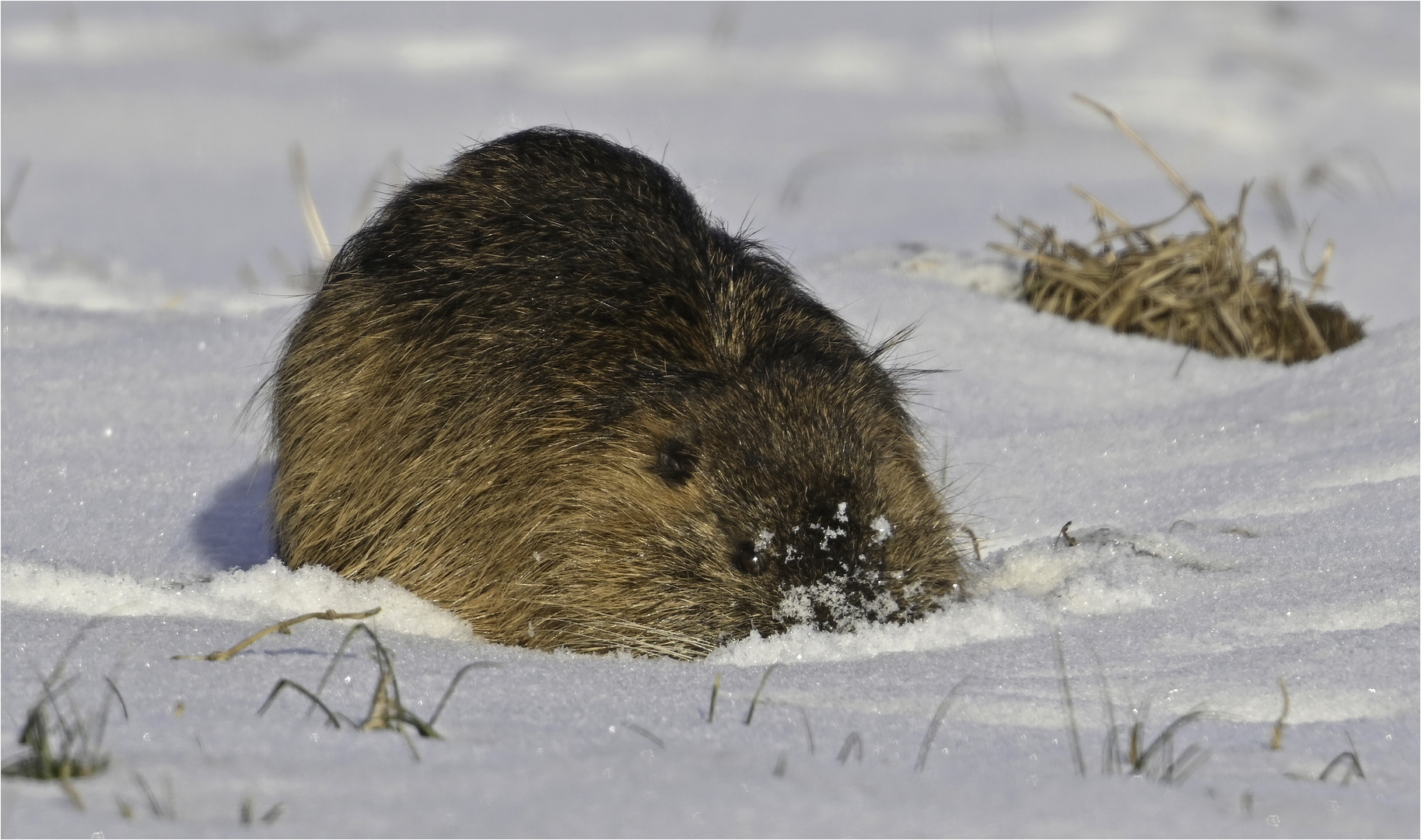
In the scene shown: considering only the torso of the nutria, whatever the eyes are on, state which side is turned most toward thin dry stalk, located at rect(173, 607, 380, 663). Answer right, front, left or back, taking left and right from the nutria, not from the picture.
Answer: right

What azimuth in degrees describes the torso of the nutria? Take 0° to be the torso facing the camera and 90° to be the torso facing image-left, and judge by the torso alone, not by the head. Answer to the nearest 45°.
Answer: approximately 315°

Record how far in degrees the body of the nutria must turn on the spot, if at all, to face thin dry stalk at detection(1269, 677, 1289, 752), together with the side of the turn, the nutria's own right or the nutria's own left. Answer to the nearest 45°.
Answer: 0° — it already faces it

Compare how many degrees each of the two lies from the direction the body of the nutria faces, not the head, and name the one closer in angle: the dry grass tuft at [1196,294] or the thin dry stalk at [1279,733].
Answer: the thin dry stalk

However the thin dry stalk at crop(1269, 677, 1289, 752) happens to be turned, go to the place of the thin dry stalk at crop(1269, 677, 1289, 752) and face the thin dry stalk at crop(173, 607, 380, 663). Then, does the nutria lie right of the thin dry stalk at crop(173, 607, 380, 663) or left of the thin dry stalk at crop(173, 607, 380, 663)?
right

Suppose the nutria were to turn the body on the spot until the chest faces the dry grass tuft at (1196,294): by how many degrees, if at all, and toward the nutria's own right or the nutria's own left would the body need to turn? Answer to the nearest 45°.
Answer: approximately 90° to the nutria's own left
